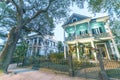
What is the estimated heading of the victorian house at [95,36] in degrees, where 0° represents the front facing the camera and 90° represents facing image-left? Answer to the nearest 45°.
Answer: approximately 45°

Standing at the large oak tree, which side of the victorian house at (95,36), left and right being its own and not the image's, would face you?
front

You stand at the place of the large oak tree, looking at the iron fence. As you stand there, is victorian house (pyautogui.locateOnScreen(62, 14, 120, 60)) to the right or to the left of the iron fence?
left
